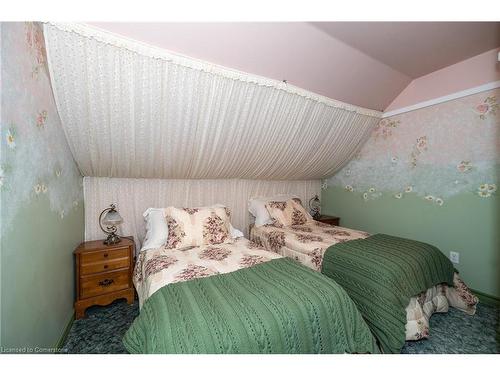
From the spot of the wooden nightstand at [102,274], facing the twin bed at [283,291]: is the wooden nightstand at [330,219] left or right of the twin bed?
left

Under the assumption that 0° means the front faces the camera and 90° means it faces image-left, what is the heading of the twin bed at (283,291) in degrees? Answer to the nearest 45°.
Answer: approximately 315°

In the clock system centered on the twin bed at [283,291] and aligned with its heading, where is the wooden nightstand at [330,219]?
The wooden nightstand is roughly at 8 o'clock from the twin bed.

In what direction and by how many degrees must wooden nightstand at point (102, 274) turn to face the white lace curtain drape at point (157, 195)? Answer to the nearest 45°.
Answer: approximately 90° to its left

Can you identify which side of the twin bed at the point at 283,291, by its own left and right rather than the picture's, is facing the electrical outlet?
left

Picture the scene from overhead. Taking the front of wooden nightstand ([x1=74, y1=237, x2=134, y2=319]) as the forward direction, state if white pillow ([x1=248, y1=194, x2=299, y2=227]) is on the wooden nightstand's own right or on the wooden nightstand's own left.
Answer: on the wooden nightstand's own left
